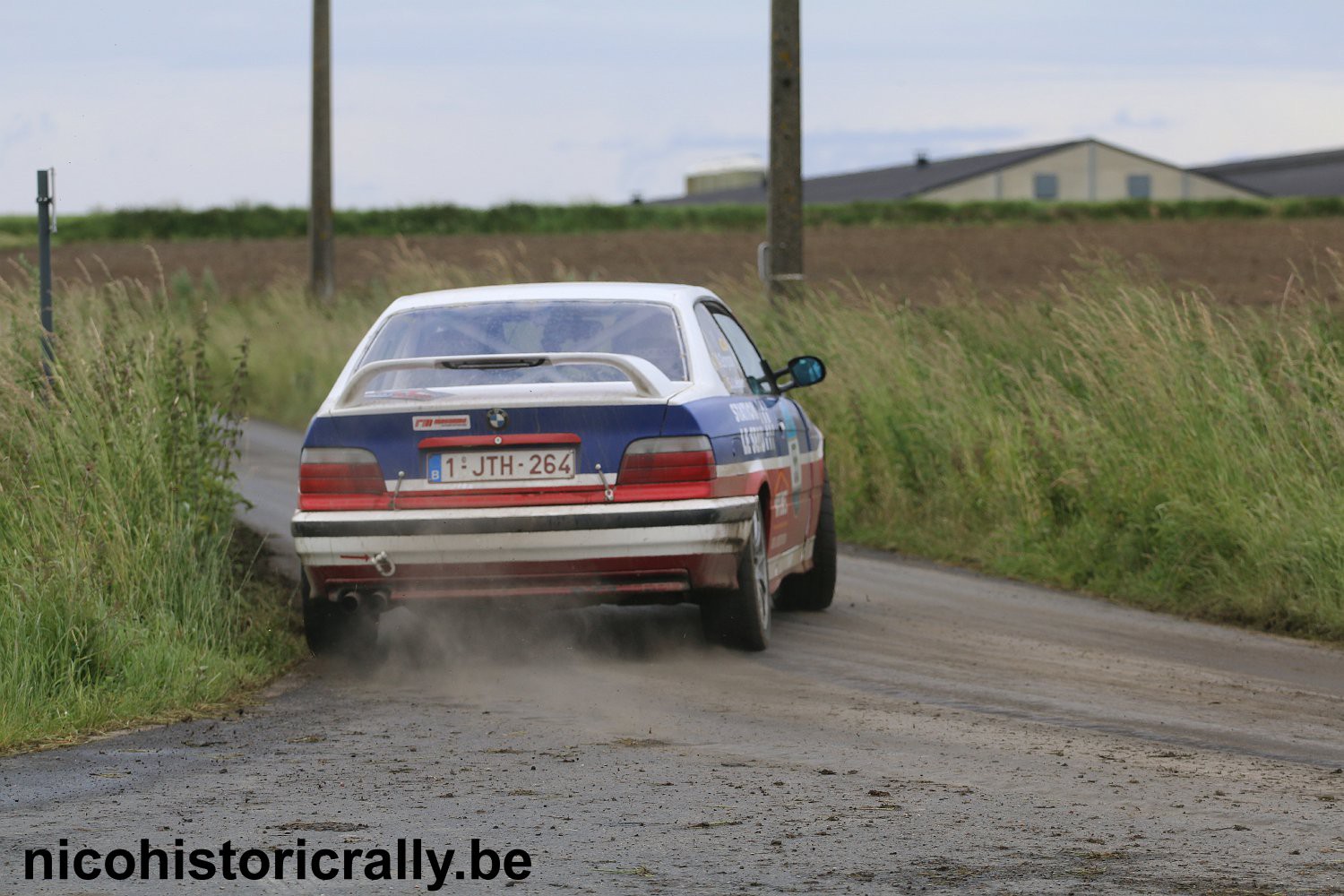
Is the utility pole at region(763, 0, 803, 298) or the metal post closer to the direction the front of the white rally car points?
the utility pole

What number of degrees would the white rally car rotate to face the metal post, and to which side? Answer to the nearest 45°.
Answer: approximately 45° to its left

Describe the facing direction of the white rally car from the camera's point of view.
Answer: facing away from the viewer

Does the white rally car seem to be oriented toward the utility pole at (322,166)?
yes

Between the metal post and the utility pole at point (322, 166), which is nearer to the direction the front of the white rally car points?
the utility pole
